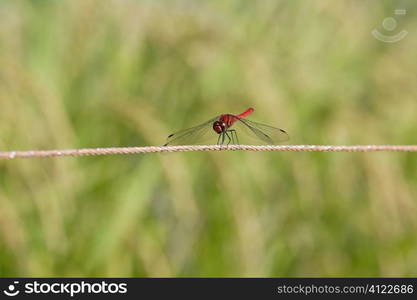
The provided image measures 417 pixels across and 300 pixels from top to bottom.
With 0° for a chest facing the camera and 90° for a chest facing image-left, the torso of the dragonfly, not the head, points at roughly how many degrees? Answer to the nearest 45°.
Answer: approximately 45°
